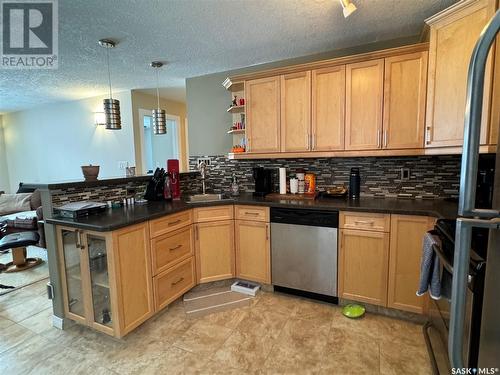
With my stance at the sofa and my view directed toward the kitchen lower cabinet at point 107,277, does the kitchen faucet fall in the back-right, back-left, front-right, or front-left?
front-left

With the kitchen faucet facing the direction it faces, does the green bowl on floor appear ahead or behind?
ahead

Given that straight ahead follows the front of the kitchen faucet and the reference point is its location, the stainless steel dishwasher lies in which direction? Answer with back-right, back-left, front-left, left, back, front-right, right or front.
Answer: front-left

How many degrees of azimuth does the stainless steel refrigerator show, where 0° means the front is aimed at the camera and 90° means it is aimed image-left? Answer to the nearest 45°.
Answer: approximately 90°

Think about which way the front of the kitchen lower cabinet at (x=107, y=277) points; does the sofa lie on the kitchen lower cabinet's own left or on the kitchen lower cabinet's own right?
on the kitchen lower cabinet's own right

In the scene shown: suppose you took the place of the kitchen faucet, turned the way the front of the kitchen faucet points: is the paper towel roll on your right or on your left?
on your left

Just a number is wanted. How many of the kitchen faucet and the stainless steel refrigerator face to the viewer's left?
1

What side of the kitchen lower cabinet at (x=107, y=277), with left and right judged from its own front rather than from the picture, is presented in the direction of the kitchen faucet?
back

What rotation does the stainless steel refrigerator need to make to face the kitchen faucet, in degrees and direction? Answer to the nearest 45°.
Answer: approximately 45° to its right

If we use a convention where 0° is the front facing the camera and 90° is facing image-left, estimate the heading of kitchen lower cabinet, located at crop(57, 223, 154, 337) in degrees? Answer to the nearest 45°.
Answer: approximately 45°

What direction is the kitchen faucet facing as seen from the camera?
toward the camera

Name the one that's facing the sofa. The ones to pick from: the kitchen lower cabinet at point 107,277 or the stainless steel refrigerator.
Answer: the stainless steel refrigerator

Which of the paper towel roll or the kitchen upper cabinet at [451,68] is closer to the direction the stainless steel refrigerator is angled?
the paper towel roll

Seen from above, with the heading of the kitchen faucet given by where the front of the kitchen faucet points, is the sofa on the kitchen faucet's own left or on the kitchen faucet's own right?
on the kitchen faucet's own right

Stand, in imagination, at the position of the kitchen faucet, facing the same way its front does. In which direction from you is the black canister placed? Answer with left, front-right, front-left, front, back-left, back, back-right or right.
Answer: front-left
